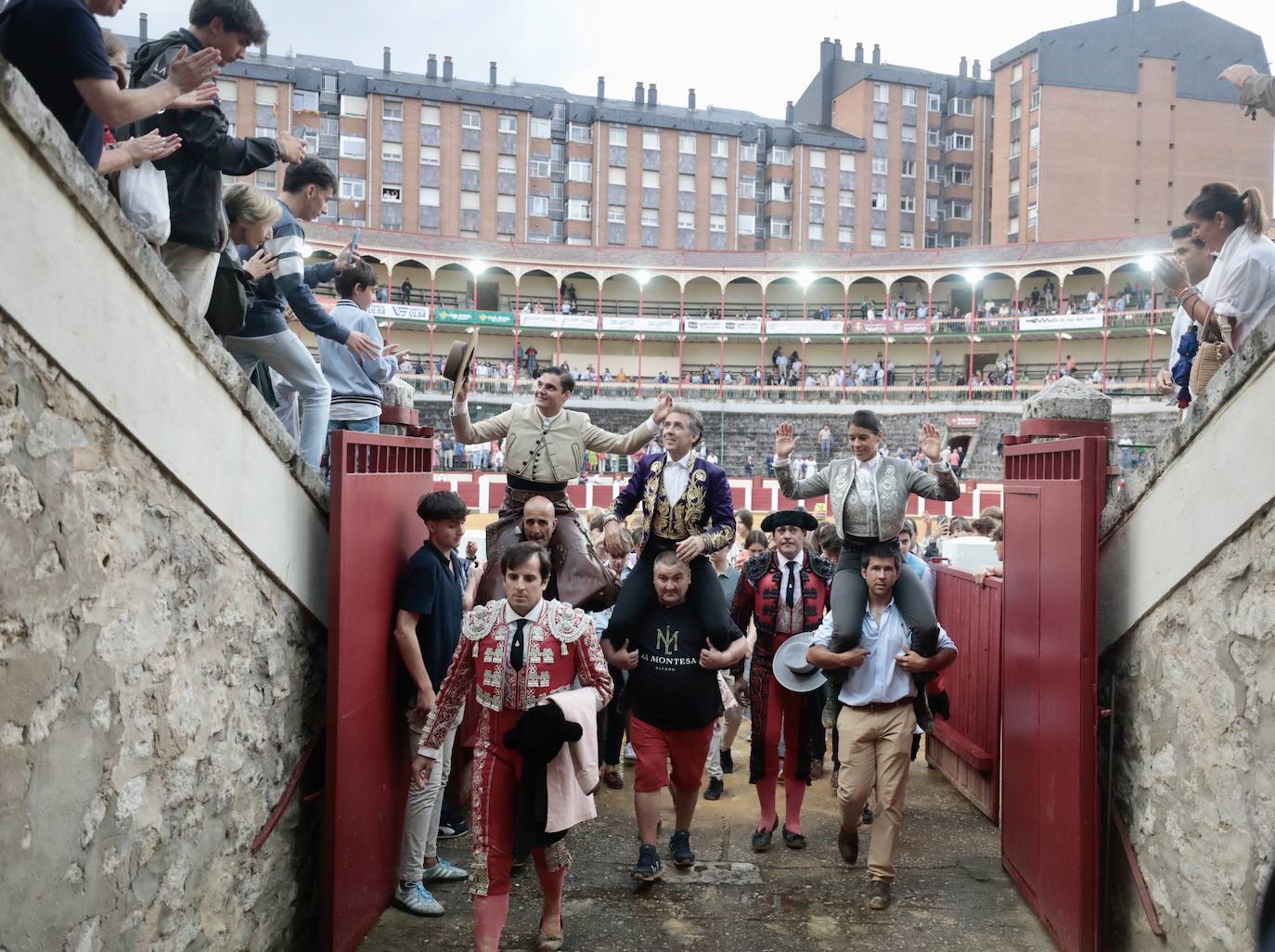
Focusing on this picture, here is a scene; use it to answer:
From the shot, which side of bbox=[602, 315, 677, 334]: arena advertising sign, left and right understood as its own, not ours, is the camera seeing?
front

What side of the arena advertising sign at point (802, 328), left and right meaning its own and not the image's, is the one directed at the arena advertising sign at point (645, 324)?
right

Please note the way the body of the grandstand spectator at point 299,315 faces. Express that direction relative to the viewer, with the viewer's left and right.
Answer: facing to the right of the viewer

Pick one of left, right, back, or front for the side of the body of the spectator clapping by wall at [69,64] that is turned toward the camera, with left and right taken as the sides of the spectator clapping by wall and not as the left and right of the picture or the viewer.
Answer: right

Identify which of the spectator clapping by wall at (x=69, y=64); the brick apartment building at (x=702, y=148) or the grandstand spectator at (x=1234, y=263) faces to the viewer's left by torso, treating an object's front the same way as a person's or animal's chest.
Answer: the grandstand spectator

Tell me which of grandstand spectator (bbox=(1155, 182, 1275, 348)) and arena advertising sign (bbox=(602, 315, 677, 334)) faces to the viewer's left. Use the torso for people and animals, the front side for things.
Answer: the grandstand spectator

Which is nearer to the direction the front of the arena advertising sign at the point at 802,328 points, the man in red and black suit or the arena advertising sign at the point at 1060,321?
the man in red and black suit

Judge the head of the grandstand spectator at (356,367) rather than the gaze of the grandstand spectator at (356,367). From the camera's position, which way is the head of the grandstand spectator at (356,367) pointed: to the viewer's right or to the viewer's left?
to the viewer's right

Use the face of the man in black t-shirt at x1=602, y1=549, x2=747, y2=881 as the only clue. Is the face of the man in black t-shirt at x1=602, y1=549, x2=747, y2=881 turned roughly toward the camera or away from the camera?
toward the camera

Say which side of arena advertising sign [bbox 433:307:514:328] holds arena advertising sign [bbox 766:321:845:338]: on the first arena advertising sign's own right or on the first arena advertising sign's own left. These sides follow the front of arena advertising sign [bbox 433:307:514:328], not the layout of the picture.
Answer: on the first arena advertising sign's own left

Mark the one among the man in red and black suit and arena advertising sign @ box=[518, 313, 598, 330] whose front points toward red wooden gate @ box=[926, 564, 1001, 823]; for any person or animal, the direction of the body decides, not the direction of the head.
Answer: the arena advertising sign

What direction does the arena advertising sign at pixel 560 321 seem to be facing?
toward the camera

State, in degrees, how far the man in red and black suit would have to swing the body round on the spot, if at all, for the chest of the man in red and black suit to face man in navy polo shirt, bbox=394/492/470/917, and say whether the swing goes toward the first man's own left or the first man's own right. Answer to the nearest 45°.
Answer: approximately 45° to the first man's own right

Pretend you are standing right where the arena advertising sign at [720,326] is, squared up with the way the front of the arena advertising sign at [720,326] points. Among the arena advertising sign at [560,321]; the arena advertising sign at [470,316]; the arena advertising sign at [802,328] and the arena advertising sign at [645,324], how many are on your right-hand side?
3

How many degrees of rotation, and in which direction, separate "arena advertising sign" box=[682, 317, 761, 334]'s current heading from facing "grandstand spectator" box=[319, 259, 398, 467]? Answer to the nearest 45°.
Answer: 0° — it already faces them

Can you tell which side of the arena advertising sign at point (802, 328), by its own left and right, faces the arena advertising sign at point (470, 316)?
right

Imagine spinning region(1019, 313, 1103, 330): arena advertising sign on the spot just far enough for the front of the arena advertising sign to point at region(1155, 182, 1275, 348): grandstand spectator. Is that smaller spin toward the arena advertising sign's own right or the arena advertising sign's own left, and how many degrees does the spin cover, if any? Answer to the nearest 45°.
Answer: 0° — it already faces them

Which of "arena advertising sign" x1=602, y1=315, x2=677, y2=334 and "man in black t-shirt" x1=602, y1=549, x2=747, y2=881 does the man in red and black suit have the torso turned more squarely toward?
the man in black t-shirt

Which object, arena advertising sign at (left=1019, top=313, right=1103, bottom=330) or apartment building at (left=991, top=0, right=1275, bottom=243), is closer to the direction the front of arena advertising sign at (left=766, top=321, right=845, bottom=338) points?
the arena advertising sign

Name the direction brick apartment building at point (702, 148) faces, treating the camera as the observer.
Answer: facing the viewer

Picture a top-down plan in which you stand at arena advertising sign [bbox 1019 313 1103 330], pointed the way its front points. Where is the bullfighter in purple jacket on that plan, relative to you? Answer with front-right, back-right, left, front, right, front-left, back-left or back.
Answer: front
